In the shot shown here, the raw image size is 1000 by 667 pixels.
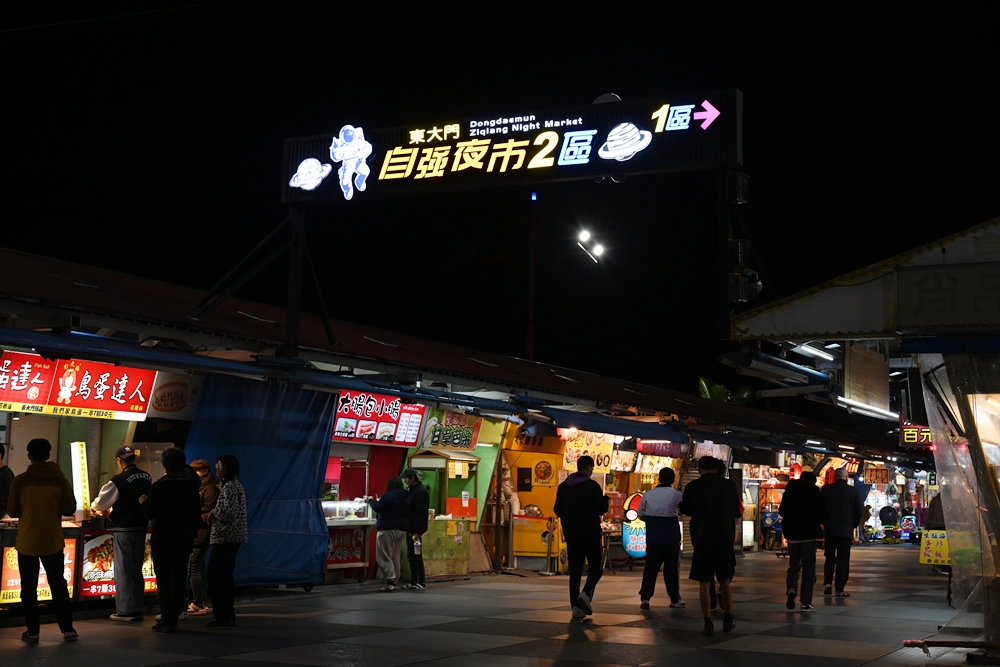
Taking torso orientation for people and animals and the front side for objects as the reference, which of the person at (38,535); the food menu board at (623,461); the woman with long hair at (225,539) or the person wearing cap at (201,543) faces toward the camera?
the food menu board

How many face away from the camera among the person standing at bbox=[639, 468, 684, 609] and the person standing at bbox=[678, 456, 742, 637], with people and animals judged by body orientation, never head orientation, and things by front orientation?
2

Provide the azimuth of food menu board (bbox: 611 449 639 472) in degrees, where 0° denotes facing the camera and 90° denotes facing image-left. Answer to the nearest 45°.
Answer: approximately 0°

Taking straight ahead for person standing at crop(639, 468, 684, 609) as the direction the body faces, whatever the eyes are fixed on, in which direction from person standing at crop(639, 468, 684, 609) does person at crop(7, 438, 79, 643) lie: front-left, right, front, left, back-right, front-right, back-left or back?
back-left

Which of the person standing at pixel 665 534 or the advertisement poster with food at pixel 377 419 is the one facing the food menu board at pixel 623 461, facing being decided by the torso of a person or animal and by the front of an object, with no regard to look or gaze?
the person standing

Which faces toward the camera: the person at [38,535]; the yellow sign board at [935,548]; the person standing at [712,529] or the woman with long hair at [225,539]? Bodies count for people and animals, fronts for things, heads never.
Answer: the yellow sign board

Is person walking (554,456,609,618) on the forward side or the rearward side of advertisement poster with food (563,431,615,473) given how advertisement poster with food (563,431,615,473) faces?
on the forward side

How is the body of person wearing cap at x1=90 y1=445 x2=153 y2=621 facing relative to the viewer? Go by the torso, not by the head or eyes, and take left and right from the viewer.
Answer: facing away from the viewer and to the left of the viewer

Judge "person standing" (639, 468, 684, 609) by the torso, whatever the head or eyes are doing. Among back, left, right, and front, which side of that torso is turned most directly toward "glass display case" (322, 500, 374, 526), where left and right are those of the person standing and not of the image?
left

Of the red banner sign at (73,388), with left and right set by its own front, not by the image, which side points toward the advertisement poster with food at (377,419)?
left

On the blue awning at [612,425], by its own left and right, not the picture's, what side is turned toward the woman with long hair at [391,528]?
right

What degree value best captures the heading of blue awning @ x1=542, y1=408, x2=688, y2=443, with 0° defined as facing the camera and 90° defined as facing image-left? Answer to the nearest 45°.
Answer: approximately 315°

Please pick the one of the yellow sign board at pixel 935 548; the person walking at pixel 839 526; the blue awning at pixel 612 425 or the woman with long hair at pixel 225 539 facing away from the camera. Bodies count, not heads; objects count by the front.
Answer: the person walking

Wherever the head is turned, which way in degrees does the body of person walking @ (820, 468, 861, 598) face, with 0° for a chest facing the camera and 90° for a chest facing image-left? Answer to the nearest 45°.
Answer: approximately 180°
